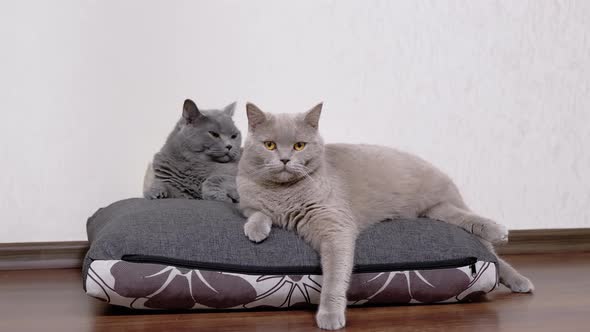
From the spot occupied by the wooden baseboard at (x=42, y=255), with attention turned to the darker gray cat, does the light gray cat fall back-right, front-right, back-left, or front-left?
front-right

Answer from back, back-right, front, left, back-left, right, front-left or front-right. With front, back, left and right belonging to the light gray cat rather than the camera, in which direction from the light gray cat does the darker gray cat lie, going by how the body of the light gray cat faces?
right

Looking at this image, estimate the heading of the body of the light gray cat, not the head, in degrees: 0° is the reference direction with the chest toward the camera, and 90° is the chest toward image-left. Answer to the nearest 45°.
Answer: approximately 45°

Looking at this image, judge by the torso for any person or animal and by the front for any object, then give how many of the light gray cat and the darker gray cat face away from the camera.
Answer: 0

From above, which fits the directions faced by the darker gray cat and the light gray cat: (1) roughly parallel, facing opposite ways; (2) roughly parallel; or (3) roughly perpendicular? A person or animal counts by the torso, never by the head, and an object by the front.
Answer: roughly perpendicular

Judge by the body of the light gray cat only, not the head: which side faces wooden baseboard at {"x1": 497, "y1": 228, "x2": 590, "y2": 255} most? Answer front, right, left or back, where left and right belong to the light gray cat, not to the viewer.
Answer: back

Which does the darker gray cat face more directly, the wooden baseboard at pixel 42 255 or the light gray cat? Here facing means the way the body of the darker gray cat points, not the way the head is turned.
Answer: the light gray cat

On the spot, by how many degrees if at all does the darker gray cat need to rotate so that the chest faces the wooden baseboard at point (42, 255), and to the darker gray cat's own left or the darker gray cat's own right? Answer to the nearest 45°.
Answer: approximately 135° to the darker gray cat's own right

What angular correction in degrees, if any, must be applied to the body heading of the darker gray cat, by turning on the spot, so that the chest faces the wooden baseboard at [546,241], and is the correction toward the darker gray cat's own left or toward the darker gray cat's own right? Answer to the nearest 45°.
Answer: approximately 45° to the darker gray cat's own left

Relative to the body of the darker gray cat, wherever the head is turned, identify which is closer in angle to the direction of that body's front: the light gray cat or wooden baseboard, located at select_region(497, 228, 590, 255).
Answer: the light gray cat

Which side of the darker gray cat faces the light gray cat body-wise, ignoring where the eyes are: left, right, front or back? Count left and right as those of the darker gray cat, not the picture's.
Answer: left

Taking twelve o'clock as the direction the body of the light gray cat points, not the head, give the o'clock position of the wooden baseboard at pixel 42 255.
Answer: The wooden baseboard is roughly at 2 o'clock from the light gray cat.

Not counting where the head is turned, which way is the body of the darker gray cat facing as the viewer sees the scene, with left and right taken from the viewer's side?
facing the viewer and to the right of the viewer
